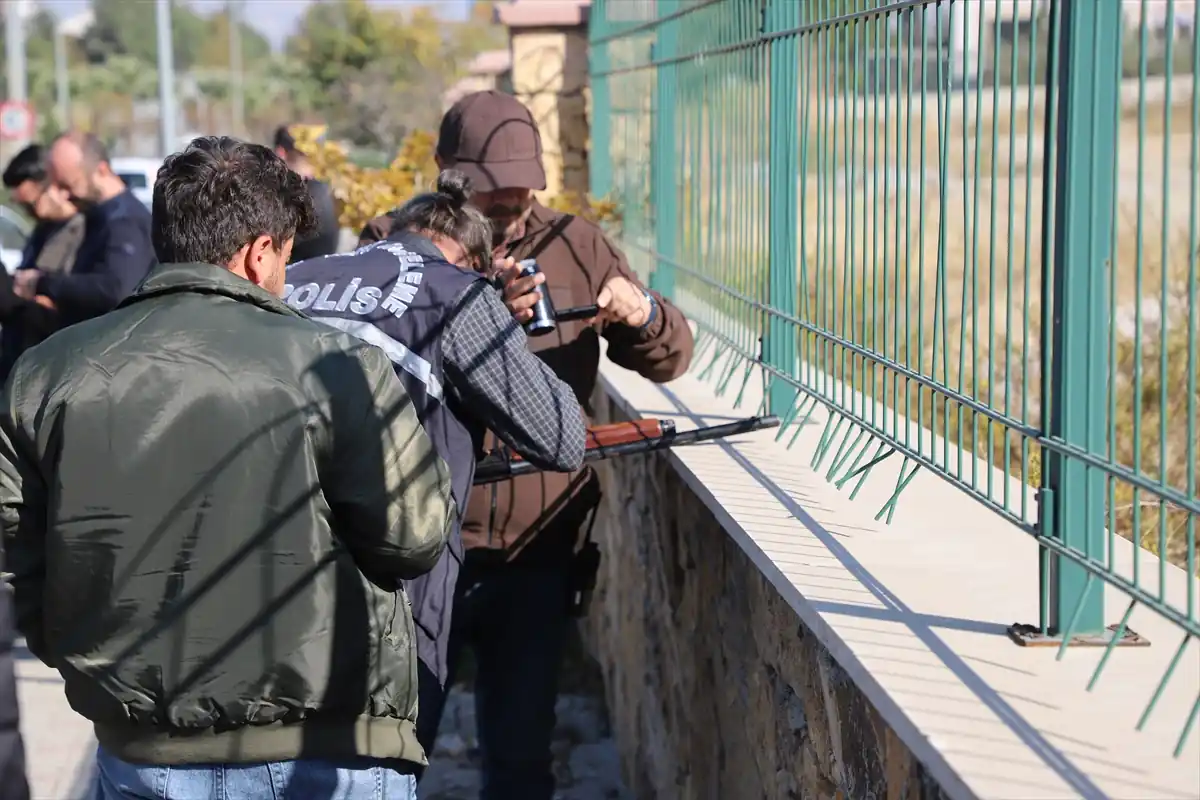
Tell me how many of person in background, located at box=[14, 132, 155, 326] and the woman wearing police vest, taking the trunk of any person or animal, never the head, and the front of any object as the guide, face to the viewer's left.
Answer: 1

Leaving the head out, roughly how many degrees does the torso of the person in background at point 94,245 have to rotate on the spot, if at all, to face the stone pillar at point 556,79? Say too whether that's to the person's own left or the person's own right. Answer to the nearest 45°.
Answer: approximately 135° to the person's own right

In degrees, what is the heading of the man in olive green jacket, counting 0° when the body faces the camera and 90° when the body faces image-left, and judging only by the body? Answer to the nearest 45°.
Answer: approximately 225°

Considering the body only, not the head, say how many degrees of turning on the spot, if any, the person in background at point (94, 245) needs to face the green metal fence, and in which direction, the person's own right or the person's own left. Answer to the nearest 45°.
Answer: approximately 90° to the person's own left

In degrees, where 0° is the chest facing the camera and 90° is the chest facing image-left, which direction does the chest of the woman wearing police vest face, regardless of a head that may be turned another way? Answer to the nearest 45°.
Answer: approximately 225°
